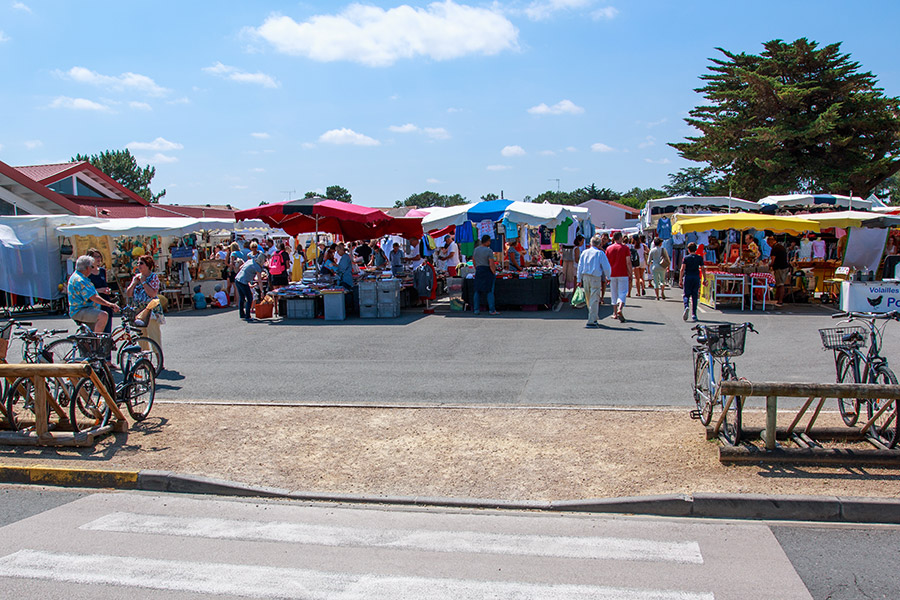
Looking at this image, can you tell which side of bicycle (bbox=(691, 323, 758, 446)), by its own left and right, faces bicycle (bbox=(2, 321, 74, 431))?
right

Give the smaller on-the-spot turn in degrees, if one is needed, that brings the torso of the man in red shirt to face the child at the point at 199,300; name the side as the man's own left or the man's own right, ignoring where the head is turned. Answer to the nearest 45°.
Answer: approximately 90° to the man's own left

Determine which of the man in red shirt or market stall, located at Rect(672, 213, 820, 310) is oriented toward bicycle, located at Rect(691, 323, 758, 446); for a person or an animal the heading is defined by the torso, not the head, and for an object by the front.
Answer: the market stall

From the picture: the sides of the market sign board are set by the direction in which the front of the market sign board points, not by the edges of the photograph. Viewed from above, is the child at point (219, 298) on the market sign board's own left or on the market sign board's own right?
on the market sign board's own right

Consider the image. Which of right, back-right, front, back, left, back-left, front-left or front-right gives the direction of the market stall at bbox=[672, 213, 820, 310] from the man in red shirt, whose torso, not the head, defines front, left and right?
front-right

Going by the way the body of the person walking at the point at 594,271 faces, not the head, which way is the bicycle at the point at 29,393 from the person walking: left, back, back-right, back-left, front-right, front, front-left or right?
back-left

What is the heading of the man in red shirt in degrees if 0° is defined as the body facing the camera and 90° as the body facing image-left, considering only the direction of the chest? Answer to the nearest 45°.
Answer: approximately 180°

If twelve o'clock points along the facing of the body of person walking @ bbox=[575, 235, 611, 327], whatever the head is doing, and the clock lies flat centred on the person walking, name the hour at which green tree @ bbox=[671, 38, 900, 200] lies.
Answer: The green tree is roughly at 1 o'clock from the person walking.

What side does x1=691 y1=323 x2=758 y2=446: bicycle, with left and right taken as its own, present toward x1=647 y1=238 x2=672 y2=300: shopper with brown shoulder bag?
back

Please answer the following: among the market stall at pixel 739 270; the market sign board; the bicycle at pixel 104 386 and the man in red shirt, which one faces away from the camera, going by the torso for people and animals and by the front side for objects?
the man in red shirt

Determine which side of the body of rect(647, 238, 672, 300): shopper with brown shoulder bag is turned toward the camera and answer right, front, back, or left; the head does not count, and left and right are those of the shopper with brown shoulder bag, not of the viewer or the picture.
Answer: back

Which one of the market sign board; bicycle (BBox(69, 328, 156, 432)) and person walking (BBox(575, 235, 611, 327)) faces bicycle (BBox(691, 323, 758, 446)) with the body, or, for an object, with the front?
the market sign board

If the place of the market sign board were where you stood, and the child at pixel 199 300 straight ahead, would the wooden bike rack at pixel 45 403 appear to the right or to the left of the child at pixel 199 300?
left
